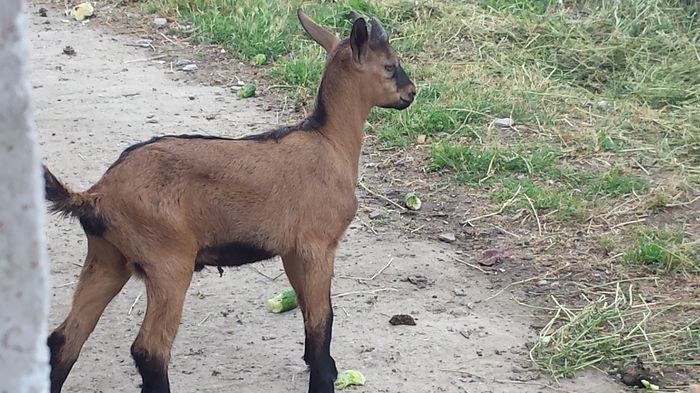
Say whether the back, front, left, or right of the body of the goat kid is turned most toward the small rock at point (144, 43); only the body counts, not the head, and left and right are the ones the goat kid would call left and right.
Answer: left

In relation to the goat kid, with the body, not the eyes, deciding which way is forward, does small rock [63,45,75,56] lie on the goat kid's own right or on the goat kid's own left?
on the goat kid's own left

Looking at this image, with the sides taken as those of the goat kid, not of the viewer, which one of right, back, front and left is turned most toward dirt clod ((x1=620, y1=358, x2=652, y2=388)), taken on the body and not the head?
front

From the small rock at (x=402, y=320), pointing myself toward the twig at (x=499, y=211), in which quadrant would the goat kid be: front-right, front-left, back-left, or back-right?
back-left

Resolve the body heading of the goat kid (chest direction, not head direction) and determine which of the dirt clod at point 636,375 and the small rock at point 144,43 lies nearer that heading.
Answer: the dirt clod

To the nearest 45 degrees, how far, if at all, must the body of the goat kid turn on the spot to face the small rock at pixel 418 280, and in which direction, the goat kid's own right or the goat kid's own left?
approximately 45° to the goat kid's own left

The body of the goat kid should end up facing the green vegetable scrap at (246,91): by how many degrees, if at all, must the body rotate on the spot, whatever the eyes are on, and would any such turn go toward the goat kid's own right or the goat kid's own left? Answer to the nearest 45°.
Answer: approximately 90° to the goat kid's own left

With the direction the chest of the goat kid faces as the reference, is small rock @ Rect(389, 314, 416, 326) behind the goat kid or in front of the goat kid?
in front

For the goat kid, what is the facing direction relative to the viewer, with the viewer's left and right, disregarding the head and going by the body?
facing to the right of the viewer

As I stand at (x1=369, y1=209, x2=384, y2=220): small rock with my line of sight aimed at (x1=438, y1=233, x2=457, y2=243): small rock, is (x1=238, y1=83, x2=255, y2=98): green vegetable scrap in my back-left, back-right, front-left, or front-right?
back-left
